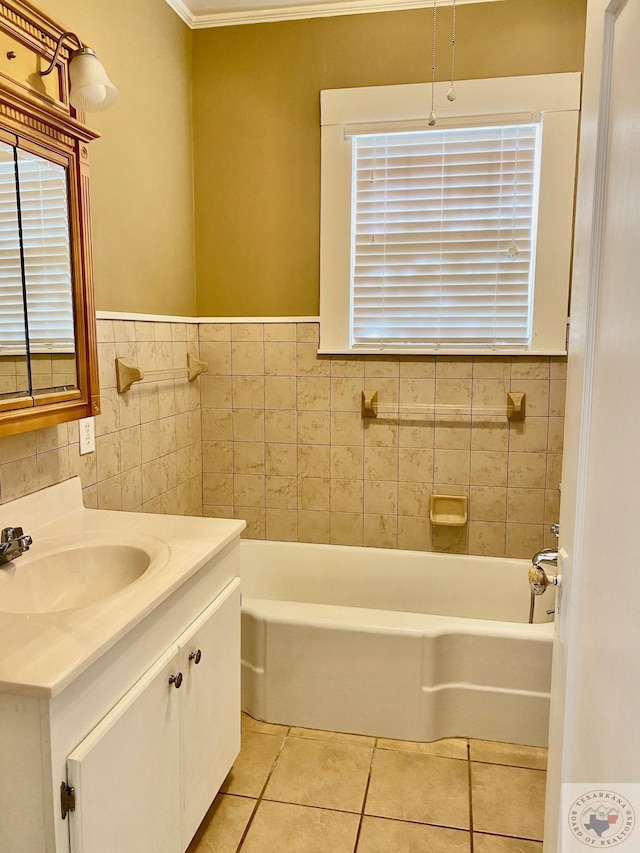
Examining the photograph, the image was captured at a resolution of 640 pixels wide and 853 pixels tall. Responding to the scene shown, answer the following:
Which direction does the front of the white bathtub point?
toward the camera

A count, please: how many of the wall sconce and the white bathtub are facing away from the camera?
0

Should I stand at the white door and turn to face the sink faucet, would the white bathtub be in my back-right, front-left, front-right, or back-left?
front-right

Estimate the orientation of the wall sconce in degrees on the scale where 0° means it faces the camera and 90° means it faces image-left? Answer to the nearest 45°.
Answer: approximately 315°

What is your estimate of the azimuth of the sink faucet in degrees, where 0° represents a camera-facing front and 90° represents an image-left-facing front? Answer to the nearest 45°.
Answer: approximately 315°

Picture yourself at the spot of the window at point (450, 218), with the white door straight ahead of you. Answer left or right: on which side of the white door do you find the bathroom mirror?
right

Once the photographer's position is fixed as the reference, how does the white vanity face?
facing the viewer and to the right of the viewer

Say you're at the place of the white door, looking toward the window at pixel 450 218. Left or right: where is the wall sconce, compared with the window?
left

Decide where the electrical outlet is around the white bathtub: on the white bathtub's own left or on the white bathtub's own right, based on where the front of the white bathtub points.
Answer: on the white bathtub's own right

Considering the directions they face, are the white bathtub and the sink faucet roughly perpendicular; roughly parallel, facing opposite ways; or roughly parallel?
roughly perpendicular

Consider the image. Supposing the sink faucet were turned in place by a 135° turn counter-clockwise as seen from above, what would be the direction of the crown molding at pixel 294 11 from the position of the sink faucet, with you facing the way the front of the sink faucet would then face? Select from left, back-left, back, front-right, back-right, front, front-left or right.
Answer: front-right

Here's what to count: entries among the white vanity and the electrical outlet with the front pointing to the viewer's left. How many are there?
0

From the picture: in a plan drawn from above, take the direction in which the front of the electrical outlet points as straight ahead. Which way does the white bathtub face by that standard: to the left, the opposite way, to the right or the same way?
to the right

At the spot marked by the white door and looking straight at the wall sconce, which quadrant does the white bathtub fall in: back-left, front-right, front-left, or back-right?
front-right

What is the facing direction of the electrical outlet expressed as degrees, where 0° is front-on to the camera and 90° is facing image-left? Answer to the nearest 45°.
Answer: approximately 315°

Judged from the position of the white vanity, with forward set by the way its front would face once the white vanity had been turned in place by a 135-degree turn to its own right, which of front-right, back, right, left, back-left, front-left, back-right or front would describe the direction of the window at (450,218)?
back-right

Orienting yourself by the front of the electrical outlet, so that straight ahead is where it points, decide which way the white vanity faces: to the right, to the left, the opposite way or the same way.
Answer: the same way

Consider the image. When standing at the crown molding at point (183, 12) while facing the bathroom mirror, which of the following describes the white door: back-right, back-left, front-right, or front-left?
front-left

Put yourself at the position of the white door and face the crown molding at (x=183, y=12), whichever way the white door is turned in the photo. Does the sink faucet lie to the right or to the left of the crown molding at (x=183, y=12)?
left

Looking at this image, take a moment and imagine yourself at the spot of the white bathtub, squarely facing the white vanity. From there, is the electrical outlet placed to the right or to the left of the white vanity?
right
